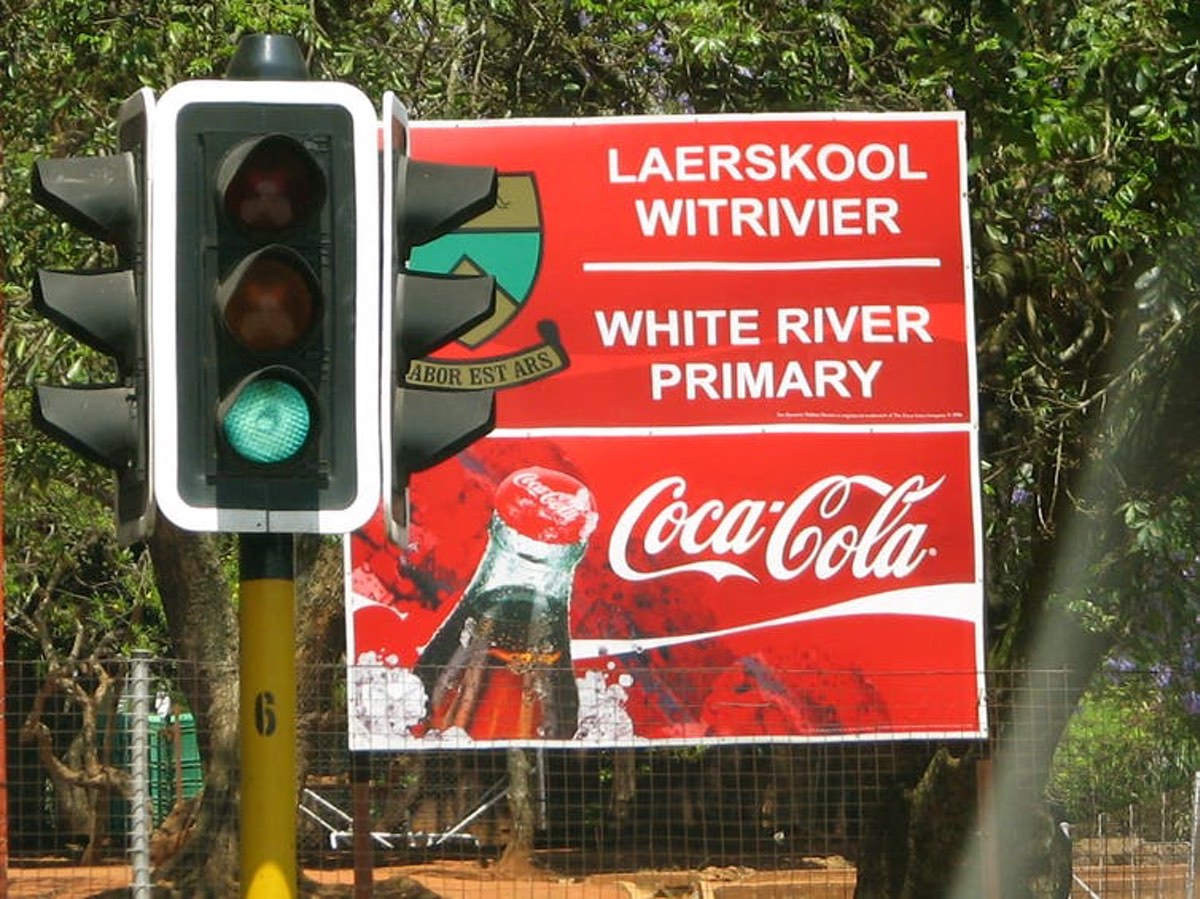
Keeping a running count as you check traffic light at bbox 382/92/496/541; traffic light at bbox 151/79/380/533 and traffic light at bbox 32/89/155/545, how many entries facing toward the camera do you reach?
1

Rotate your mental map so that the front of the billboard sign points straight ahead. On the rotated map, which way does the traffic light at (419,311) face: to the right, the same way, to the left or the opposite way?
to the left

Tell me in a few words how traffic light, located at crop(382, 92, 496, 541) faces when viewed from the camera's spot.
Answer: facing to the right of the viewer

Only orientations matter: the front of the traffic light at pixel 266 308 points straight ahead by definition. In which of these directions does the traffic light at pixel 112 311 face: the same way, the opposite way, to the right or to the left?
to the right

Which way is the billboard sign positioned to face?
toward the camera

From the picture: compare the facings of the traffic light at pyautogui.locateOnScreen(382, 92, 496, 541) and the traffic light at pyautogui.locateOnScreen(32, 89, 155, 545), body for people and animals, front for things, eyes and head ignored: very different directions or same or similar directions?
very different directions

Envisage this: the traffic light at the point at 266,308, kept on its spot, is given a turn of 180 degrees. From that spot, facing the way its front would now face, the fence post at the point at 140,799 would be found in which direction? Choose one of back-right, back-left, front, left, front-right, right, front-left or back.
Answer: front

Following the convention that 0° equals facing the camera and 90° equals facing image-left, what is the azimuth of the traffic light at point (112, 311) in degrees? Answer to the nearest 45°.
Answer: approximately 90°

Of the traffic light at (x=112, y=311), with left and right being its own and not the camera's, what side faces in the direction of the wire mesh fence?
right

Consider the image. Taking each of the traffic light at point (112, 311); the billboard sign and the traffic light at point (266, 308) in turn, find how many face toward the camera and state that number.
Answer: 2

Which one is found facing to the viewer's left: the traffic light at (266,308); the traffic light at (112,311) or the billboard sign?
the traffic light at (112,311)

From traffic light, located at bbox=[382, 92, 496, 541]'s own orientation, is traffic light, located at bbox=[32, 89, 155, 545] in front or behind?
behind

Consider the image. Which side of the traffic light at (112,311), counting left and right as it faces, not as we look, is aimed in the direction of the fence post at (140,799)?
right

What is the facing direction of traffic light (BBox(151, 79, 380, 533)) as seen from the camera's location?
facing the viewer

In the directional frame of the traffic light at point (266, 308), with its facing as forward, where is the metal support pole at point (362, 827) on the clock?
The metal support pole is roughly at 6 o'clock from the traffic light.

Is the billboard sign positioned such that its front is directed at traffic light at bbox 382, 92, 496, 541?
yes

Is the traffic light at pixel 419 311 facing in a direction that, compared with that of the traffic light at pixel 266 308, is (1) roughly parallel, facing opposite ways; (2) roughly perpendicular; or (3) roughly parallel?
roughly perpendicular

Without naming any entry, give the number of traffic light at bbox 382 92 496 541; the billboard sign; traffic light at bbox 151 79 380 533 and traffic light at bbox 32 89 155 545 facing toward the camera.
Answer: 2

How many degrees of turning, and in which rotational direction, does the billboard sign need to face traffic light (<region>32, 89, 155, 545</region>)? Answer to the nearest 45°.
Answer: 0° — it already faces it

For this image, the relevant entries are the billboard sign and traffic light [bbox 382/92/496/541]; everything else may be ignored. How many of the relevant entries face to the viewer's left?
0
